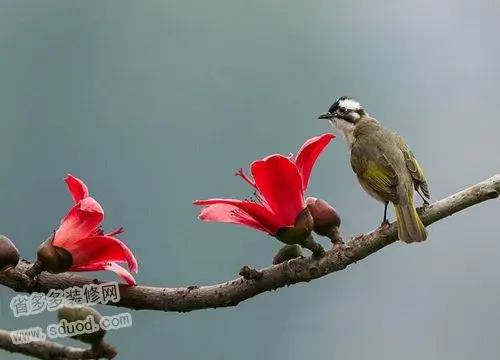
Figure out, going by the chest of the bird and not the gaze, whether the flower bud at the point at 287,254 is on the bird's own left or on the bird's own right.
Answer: on the bird's own left

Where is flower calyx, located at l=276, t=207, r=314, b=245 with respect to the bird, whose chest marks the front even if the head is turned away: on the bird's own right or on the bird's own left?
on the bird's own left

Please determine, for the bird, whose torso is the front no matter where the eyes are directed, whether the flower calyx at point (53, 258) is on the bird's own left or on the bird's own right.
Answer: on the bird's own left

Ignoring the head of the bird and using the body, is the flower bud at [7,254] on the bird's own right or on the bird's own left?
on the bird's own left

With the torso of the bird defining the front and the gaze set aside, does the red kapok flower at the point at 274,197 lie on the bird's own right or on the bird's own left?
on the bird's own left

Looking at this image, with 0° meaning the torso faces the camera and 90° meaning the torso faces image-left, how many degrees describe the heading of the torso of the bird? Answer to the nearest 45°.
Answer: approximately 135°
